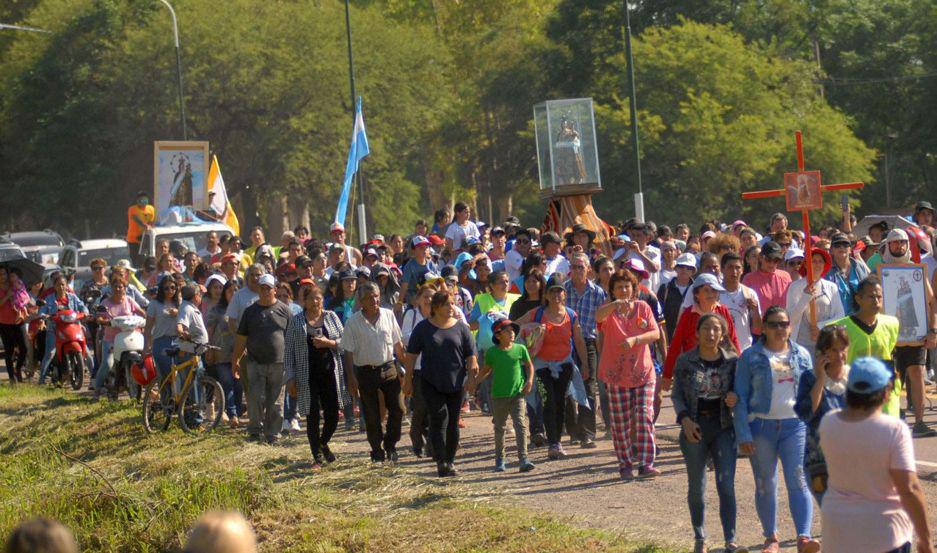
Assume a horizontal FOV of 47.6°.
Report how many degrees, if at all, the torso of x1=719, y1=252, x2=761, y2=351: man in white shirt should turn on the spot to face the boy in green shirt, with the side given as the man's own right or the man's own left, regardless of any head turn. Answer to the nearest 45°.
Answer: approximately 90° to the man's own right

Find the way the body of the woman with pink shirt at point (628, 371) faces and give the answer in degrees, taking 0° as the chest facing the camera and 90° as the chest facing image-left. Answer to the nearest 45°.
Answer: approximately 0°

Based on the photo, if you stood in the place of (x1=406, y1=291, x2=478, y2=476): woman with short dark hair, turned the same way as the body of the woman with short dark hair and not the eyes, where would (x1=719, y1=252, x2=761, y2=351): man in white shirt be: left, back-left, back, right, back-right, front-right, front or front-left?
left

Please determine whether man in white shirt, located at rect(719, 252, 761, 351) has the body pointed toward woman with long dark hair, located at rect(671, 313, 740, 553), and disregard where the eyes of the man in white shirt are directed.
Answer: yes

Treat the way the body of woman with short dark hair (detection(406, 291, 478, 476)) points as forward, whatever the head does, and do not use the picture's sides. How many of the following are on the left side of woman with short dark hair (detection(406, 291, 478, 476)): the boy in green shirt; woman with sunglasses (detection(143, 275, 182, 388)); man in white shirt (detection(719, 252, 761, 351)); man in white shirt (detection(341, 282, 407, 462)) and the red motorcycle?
2

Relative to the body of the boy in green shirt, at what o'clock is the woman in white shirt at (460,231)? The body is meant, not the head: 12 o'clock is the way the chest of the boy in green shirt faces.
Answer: The woman in white shirt is roughly at 6 o'clock from the boy in green shirt.

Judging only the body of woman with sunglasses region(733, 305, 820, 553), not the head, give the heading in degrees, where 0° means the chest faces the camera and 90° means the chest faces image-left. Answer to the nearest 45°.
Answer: approximately 0°

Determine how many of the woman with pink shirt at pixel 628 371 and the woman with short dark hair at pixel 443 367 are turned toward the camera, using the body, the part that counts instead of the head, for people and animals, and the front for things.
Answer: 2

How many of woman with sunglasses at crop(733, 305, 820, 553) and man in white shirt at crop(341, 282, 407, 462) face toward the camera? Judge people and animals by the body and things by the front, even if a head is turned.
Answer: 2

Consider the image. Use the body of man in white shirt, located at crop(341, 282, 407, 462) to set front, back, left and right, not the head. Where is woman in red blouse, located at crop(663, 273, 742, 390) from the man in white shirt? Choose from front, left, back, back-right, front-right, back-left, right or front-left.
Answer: front-left

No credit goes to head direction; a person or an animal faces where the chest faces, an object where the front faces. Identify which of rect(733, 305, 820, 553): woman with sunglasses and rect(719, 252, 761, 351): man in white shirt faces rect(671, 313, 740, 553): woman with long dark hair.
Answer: the man in white shirt
